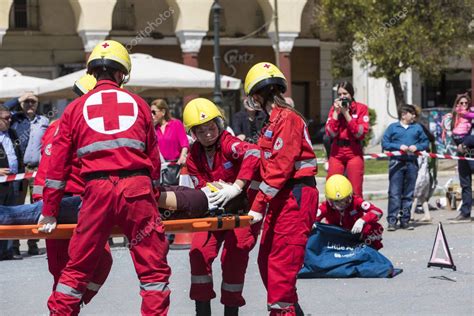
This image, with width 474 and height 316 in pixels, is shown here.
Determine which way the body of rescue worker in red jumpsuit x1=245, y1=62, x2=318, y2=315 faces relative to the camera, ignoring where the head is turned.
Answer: to the viewer's left

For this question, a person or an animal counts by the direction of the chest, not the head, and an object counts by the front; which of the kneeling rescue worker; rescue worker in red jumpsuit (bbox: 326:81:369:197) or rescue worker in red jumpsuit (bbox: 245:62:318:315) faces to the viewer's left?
rescue worker in red jumpsuit (bbox: 245:62:318:315)

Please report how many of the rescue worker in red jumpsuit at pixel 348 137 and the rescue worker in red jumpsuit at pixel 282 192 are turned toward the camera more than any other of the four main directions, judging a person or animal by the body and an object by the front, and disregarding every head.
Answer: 1

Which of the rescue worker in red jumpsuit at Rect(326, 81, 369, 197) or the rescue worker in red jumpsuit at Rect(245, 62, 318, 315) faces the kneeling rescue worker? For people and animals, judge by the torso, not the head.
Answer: the rescue worker in red jumpsuit at Rect(326, 81, 369, 197)

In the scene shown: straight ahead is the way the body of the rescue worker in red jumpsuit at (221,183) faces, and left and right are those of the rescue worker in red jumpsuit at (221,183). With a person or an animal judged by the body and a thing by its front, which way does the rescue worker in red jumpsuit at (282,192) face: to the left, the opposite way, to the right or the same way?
to the right

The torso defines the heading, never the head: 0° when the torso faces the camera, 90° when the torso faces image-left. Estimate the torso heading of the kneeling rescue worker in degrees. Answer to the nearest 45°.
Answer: approximately 0°

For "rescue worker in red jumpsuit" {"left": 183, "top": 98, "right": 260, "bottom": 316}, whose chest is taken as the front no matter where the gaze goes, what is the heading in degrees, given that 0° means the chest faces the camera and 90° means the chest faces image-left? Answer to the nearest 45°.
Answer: approximately 0°

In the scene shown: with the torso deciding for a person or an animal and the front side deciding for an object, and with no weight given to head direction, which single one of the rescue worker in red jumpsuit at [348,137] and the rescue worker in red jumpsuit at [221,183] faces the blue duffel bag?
the rescue worker in red jumpsuit at [348,137]
